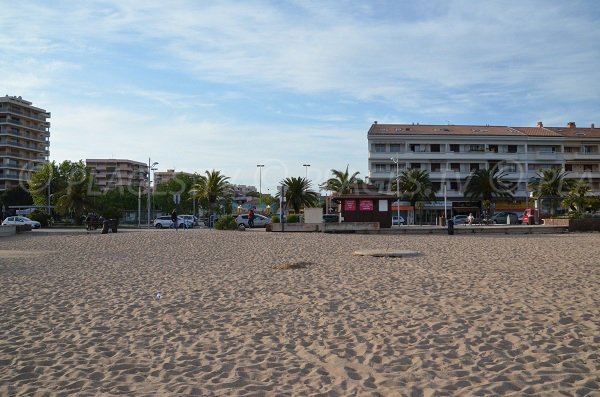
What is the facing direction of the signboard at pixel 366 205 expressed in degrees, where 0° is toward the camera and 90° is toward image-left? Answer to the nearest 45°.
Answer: approximately 0°

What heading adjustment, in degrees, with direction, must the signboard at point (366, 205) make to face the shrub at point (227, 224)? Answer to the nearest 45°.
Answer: approximately 90° to its right

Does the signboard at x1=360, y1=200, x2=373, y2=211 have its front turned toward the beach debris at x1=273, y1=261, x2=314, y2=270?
yes

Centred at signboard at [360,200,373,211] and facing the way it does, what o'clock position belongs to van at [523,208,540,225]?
The van is roughly at 8 o'clock from the signboard.

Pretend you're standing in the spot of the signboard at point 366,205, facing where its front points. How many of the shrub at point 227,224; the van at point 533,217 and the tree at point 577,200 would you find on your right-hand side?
1

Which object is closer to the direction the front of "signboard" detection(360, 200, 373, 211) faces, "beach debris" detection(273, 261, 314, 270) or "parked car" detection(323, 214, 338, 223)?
the beach debris

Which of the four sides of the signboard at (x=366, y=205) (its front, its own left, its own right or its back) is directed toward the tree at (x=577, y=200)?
left

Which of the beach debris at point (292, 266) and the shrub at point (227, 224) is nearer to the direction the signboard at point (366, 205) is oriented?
the beach debris
